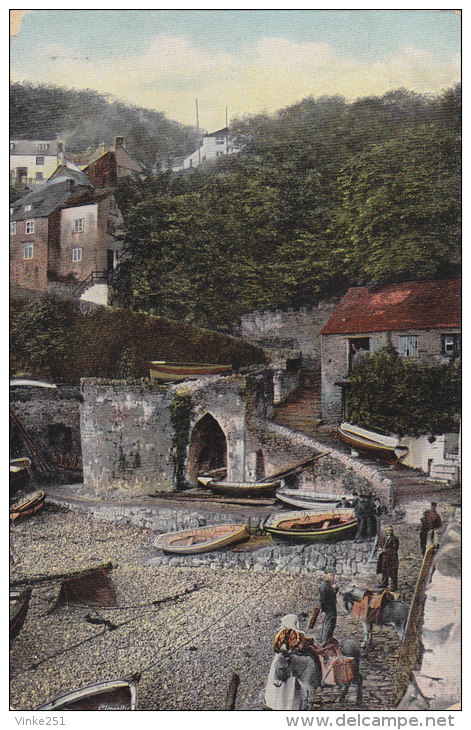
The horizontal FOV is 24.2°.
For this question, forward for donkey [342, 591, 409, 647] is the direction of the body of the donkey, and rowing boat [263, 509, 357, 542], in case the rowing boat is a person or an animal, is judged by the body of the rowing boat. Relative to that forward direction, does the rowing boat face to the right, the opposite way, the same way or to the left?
the same way

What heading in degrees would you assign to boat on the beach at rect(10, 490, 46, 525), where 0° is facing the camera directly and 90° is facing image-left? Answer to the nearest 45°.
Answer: approximately 225°

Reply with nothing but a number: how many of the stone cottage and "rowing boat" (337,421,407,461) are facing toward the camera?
1

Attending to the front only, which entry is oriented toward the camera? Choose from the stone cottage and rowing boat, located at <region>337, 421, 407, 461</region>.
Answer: the stone cottage

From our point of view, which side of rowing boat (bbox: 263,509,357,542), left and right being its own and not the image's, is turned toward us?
left

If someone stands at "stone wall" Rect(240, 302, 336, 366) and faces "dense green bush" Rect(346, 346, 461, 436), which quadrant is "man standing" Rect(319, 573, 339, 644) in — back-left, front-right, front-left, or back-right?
front-right

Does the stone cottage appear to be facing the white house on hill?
no

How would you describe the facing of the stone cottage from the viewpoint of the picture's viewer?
facing the viewer

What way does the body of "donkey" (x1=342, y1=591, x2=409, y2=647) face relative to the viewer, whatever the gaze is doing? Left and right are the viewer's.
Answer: facing to the left of the viewer
